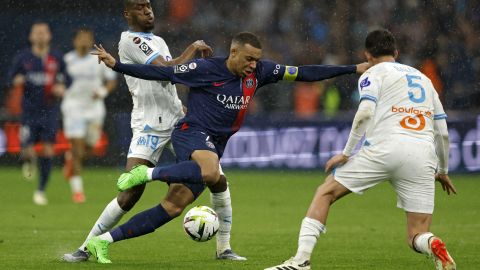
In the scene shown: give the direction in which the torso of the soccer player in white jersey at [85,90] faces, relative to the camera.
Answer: toward the camera

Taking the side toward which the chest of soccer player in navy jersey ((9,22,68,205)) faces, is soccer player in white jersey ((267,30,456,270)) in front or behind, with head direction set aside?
in front

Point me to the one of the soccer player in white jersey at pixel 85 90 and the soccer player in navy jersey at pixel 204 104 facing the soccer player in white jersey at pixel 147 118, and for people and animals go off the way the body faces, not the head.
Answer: the soccer player in white jersey at pixel 85 90

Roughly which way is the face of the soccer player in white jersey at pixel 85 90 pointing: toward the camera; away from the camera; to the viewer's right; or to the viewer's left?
toward the camera

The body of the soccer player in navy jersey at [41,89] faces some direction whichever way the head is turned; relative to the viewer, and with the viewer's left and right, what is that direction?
facing the viewer

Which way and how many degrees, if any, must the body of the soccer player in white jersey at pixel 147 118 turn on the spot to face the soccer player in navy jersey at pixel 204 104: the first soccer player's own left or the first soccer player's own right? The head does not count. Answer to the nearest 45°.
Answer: approximately 45° to the first soccer player's own right

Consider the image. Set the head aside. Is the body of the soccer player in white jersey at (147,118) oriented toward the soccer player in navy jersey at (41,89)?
no

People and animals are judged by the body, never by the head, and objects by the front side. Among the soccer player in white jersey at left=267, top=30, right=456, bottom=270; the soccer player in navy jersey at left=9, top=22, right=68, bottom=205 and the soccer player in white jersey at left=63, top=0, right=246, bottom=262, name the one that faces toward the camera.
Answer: the soccer player in navy jersey

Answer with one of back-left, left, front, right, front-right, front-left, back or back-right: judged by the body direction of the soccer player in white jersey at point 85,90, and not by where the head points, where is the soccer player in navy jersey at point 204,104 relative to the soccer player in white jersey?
front

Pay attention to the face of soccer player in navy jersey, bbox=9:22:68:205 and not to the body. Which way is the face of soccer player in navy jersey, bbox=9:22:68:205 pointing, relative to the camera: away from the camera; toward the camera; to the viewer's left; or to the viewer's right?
toward the camera

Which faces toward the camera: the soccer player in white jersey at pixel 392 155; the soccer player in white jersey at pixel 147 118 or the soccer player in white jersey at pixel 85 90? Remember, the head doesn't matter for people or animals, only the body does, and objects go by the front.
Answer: the soccer player in white jersey at pixel 85 90

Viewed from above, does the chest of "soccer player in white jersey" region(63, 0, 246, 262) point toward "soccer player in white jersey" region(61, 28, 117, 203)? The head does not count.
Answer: no
